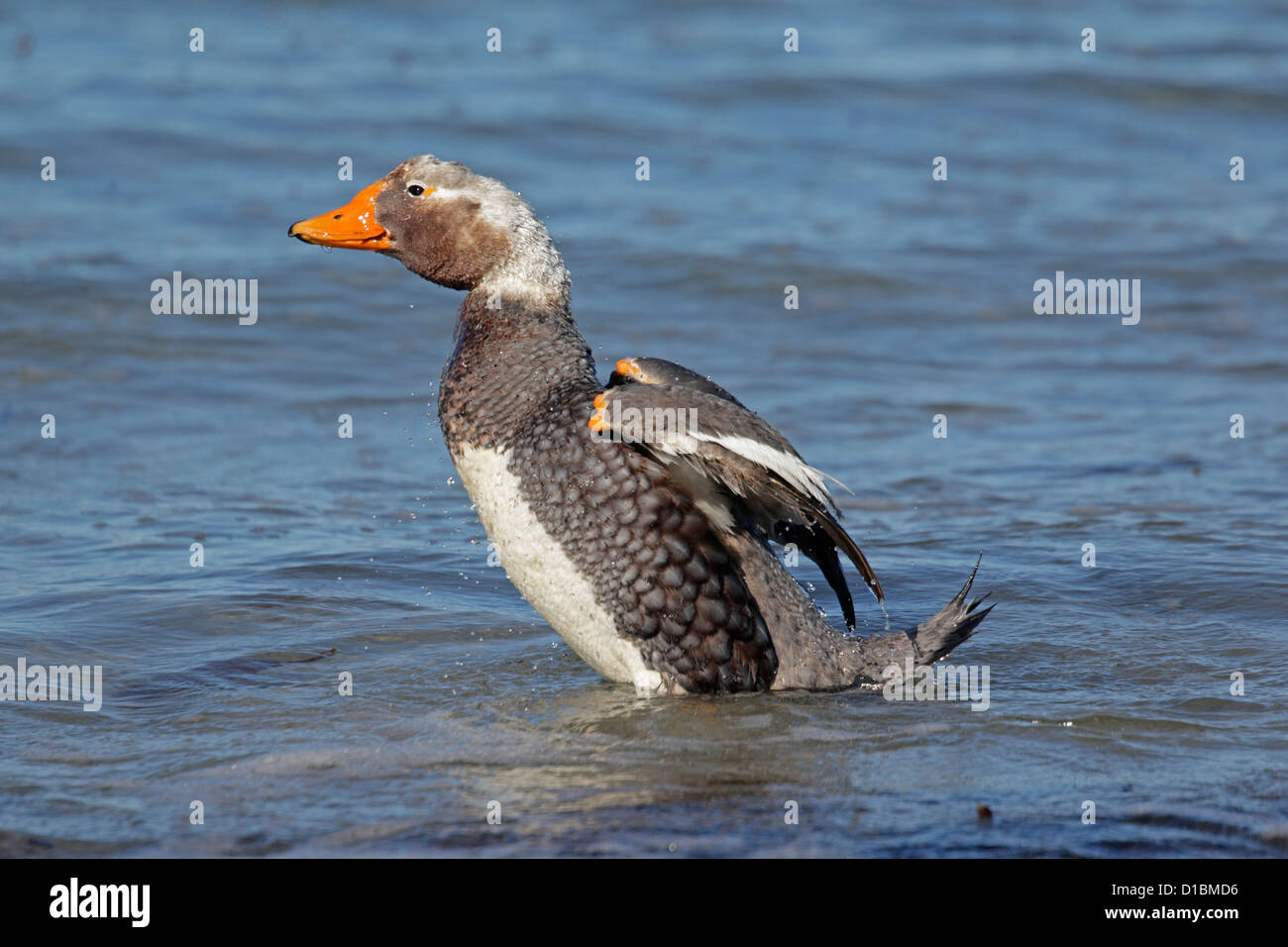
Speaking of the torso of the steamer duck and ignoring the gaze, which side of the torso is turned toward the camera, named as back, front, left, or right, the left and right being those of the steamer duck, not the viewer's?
left
